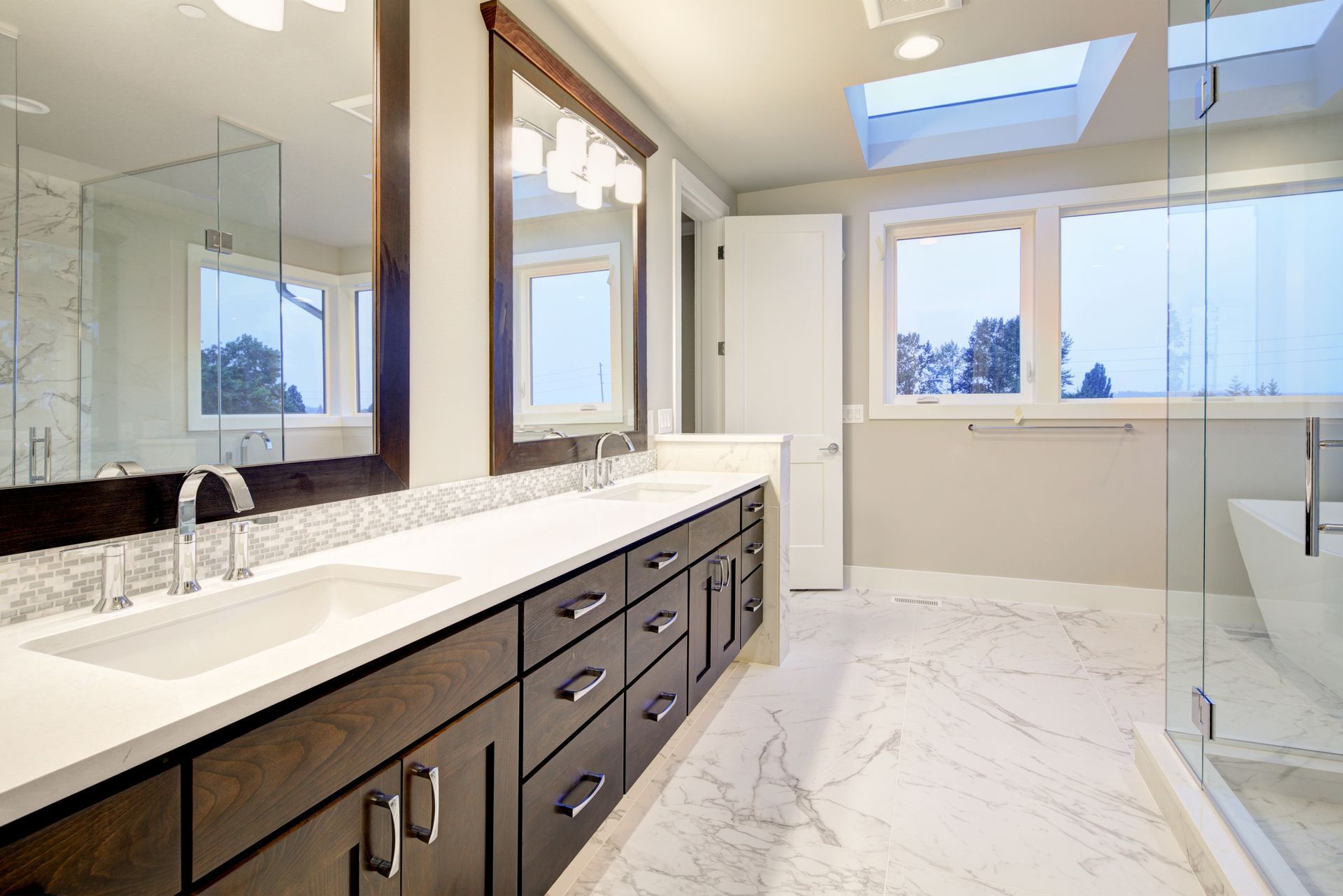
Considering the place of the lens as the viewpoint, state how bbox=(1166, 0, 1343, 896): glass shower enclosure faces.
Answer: facing the viewer and to the left of the viewer

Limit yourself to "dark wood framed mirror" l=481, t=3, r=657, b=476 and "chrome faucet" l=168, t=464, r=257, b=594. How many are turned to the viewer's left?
0

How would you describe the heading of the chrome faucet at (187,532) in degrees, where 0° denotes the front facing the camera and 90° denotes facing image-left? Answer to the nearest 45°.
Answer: approximately 315°

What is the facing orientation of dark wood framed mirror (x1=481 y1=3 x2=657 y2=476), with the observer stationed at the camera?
facing the viewer and to the right of the viewer

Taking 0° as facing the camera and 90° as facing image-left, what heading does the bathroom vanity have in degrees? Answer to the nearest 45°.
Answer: approximately 315°

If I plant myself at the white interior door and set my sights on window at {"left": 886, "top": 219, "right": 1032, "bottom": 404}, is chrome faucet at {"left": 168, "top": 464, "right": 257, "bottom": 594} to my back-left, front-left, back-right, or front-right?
back-right

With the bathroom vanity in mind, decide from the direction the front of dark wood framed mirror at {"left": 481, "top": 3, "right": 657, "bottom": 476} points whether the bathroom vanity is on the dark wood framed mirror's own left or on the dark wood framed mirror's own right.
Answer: on the dark wood framed mirror's own right

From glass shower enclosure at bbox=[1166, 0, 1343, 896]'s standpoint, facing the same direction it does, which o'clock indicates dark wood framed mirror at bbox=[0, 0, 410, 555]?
The dark wood framed mirror is roughly at 12 o'clock from the glass shower enclosure.

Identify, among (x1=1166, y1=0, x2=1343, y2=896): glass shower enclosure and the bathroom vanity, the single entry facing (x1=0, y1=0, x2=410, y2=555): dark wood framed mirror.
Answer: the glass shower enclosure

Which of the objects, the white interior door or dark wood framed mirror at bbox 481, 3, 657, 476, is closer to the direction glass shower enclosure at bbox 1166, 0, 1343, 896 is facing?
the dark wood framed mirror
